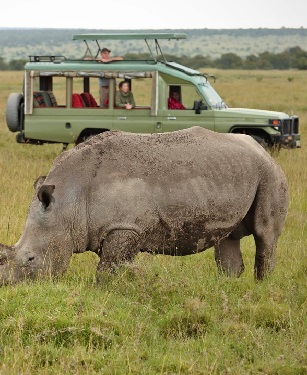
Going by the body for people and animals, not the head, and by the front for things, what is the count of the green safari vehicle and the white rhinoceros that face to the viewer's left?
1

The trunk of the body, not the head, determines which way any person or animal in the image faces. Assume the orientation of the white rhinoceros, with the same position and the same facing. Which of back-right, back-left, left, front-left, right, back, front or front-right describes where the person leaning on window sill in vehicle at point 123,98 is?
right

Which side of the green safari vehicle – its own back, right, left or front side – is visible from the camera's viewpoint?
right

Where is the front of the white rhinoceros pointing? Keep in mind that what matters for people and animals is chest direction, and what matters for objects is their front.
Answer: to the viewer's left

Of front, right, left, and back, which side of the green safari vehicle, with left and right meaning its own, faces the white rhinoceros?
right

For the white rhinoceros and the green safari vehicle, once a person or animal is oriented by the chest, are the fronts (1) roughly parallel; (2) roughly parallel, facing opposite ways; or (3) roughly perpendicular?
roughly parallel, facing opposite ways

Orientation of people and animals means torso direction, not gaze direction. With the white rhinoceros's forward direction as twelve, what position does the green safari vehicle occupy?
The green safari vehicle is roughly at 3 o'clock from the white rhinoceros.
